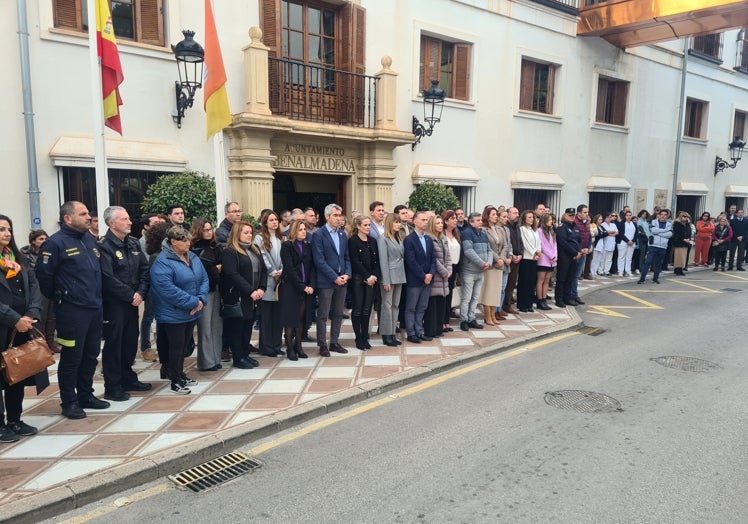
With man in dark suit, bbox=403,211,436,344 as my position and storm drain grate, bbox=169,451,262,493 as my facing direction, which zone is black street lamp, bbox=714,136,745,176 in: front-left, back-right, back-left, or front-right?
back-left

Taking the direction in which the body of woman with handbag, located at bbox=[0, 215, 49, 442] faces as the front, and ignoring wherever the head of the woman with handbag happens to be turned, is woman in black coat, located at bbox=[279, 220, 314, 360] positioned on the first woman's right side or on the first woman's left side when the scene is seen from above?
on the first woman's left side

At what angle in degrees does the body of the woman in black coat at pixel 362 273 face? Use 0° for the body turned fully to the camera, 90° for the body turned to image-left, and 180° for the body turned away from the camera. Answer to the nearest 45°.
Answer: approximately 315°

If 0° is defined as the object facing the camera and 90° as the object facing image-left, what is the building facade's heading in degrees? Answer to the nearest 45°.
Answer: approximately 315°

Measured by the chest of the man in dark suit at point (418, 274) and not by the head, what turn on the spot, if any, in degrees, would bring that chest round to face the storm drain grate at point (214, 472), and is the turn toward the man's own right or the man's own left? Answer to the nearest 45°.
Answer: approximately 45° to the man's own right

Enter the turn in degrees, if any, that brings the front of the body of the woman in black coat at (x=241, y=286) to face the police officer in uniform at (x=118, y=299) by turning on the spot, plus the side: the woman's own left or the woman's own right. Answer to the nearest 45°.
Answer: approximately 90° to the woman's own right

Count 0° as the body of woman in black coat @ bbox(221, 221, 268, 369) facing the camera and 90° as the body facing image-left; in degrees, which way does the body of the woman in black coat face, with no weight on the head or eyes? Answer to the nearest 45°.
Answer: approximately 315°

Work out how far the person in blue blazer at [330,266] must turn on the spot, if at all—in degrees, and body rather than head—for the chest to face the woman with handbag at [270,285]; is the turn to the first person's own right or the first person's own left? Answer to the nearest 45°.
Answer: approximately 135° to the first person's own right

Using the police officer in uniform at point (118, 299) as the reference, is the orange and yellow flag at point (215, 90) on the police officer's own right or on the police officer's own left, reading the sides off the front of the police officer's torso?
on the police officer's own left

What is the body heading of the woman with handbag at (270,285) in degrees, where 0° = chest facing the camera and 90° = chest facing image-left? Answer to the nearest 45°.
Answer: approximately 315°

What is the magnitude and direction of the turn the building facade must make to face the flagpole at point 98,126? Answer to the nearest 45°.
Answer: approximately 90° to its right
